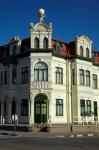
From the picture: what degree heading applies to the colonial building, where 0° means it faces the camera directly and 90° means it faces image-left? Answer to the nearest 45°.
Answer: approximately 0°
